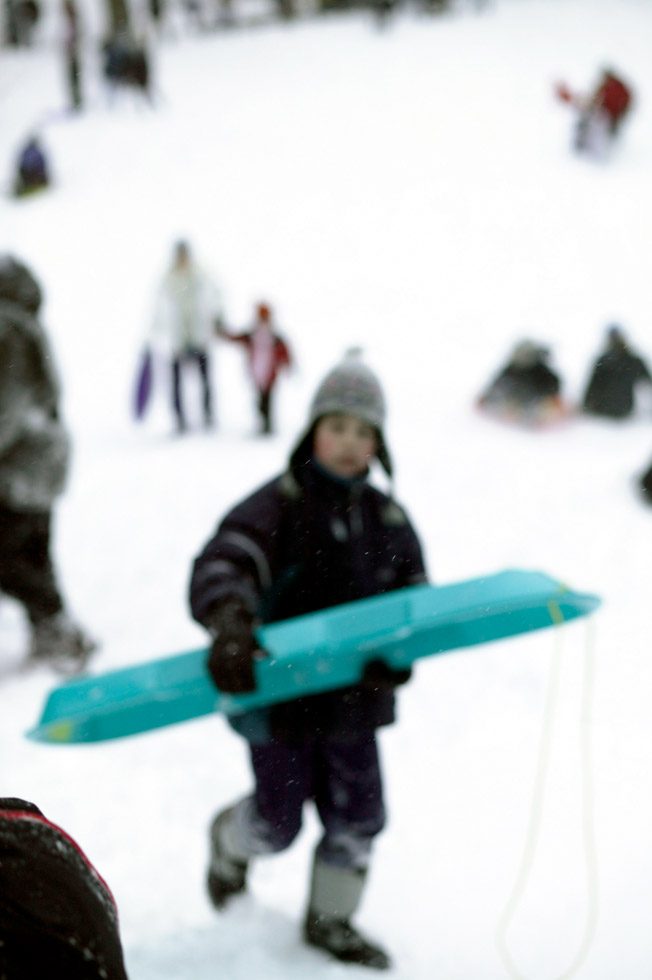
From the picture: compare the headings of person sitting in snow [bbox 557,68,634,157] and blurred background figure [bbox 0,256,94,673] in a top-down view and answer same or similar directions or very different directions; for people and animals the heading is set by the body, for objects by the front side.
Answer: very different directions

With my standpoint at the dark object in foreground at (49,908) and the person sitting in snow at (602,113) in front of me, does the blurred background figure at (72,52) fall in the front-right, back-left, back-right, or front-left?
front-left

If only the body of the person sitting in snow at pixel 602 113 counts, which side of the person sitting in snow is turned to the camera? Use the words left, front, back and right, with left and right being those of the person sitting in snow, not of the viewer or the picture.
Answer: left

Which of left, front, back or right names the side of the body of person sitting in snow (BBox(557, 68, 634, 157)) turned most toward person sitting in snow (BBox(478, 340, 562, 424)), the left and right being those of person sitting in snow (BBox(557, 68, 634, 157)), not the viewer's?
left

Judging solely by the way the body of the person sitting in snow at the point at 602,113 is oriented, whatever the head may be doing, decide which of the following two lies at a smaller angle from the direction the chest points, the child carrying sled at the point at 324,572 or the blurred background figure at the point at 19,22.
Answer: the blurred background figure

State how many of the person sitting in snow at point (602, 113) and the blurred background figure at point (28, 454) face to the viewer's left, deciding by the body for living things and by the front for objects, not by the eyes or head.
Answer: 1
